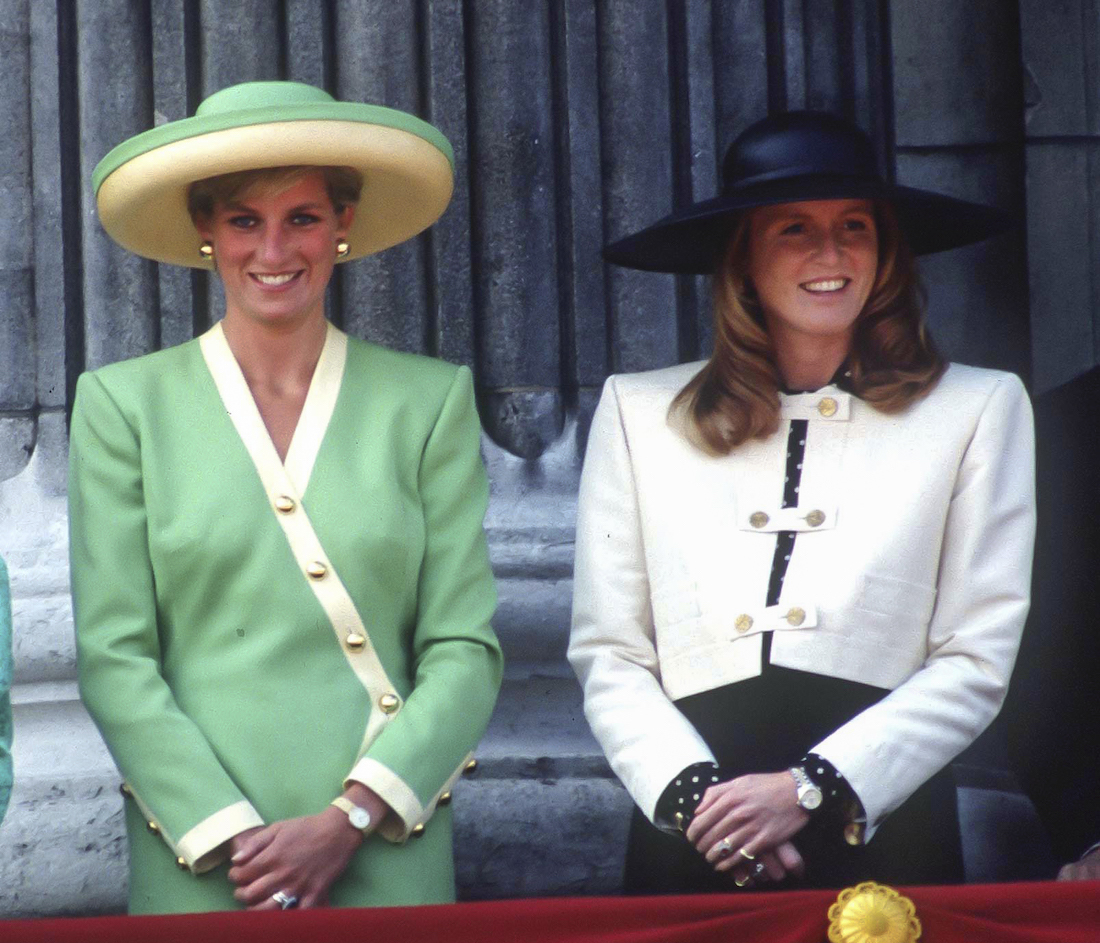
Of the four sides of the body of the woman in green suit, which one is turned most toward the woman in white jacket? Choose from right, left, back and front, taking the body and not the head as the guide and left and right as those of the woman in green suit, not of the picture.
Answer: left

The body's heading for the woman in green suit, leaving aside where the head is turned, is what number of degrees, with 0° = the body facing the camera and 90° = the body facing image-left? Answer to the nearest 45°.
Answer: approximately 0°

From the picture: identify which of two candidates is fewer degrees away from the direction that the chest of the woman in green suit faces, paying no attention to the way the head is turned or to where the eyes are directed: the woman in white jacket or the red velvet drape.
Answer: the red velvet drape

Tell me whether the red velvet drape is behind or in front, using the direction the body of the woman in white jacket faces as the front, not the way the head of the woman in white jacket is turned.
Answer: in front

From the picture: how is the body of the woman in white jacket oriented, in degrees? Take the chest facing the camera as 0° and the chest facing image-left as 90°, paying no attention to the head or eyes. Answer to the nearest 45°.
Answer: approximately 0°

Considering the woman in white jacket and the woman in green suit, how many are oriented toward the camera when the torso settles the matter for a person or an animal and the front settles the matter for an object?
2

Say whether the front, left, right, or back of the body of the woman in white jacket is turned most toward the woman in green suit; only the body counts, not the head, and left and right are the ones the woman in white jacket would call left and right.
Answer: right
